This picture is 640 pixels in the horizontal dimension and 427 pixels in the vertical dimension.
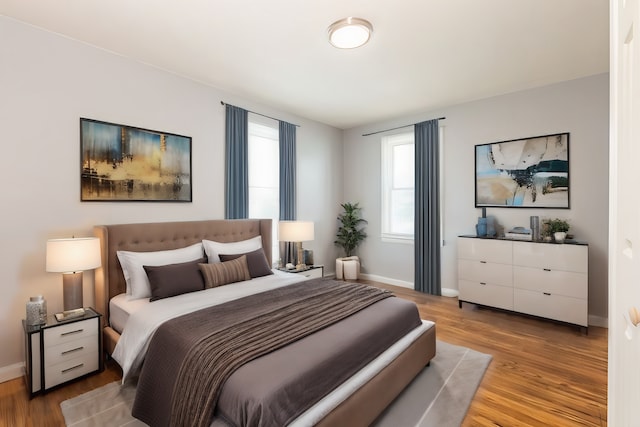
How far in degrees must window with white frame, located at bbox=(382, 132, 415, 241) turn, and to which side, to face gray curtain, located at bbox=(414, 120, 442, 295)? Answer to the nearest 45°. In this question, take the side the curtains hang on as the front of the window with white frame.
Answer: approximately 90° to its left

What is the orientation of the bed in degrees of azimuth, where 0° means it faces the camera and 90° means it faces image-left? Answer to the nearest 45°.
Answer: approximately 315°

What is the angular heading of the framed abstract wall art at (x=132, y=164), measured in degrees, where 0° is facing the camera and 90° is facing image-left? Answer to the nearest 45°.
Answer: approximately 315°

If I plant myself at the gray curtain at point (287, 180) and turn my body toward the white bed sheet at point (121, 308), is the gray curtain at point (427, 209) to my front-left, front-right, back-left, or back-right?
back-left

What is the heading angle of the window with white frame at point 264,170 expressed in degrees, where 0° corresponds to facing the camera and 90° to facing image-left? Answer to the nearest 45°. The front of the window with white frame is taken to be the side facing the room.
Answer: approximately 315°

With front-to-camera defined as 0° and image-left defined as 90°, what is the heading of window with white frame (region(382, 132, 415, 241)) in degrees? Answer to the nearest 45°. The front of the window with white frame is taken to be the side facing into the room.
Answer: approximately 45°

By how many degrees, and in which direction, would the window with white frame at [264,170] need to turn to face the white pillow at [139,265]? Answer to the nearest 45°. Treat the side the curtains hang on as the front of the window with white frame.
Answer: approximately 90° to its right

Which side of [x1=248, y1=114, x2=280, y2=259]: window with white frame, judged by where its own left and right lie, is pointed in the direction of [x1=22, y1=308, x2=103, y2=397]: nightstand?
right

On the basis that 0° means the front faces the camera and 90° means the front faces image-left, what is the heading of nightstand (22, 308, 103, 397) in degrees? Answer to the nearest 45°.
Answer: approximately 315°
